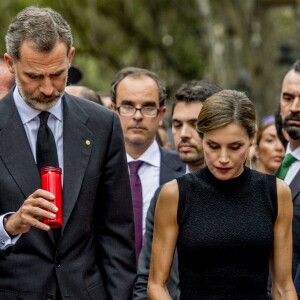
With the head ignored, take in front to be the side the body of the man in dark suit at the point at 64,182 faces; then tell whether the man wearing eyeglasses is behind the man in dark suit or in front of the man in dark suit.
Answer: behind

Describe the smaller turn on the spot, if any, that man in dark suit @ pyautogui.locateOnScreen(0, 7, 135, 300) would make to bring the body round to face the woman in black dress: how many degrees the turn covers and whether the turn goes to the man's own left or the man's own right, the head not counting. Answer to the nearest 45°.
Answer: approximately 90° to the man's own left

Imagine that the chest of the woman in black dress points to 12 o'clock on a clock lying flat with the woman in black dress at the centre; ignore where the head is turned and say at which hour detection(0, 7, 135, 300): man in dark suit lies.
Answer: The man in dark suit is roughly at 3 o'clock from the woman in black dress.

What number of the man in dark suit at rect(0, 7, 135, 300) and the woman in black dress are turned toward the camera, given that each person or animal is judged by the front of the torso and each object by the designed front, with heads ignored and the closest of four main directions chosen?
2

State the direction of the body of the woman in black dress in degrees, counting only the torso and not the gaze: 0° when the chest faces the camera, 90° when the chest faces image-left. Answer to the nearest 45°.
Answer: approximately 0°

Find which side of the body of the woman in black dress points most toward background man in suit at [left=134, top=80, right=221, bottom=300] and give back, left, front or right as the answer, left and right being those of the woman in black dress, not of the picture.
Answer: back

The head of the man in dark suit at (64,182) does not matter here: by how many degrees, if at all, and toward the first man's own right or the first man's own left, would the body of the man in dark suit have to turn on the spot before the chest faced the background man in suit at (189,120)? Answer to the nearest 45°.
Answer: approximately 135° to the first man's own left

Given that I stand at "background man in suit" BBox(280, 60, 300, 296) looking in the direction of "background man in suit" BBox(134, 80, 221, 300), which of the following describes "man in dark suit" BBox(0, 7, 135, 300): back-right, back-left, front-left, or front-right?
front-left

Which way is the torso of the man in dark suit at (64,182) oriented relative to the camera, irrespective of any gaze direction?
toward the camera

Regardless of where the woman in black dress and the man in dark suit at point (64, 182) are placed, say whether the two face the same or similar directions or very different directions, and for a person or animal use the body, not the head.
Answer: same or similar directions

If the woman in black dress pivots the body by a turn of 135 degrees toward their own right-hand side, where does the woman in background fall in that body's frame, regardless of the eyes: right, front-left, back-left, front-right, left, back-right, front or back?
front-right
